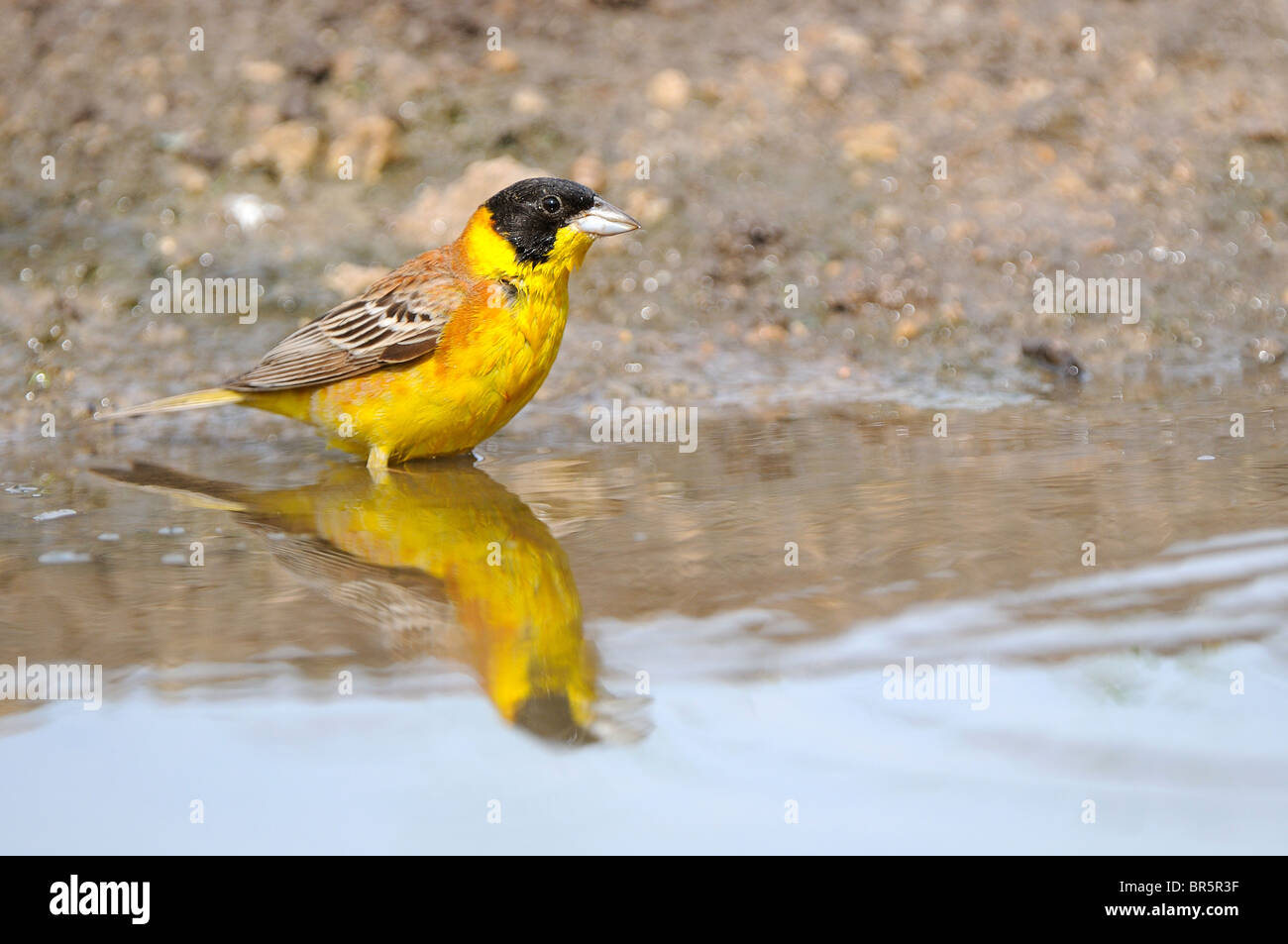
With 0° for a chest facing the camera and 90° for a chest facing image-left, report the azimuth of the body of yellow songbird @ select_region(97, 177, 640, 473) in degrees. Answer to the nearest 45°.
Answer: approximately 270°
